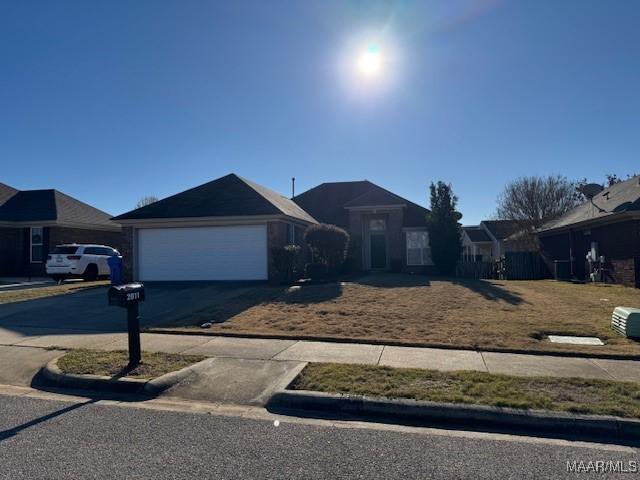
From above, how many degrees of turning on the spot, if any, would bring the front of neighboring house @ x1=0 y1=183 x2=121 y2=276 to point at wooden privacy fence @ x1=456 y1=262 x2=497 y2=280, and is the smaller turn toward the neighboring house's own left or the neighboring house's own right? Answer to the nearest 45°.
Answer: approximately 45° to the neighboring house's own left

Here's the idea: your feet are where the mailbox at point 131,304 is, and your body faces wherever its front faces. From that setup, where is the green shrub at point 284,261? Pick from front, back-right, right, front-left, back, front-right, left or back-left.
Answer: back

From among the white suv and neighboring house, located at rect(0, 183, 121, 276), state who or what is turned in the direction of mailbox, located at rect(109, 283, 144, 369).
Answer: the neighboring house

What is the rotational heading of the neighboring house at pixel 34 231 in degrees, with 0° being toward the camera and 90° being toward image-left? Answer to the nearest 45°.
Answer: approximately 0°

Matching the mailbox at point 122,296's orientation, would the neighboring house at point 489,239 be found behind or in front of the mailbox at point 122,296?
behind

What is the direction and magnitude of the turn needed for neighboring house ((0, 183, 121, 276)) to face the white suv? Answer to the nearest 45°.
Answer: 0° — it already faces it
